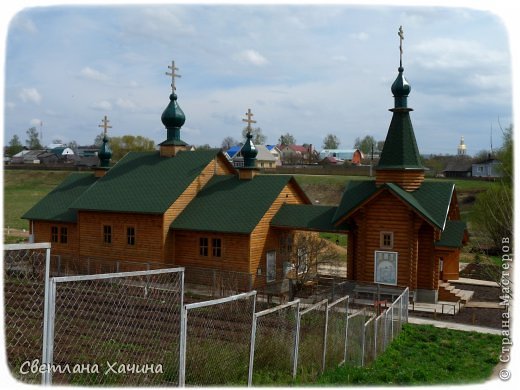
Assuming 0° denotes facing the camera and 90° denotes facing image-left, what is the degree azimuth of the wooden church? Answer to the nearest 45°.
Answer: approximately 315°

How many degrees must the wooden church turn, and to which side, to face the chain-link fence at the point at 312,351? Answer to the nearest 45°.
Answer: approximately 45° to its right

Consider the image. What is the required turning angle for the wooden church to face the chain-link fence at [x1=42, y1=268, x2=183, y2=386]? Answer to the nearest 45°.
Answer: approximately 45° to its right

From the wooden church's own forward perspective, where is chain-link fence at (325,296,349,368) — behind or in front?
in front

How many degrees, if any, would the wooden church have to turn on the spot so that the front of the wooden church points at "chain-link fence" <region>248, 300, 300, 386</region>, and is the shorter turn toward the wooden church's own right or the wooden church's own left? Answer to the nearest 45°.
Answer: approximately 45° to the wooden church's own right
